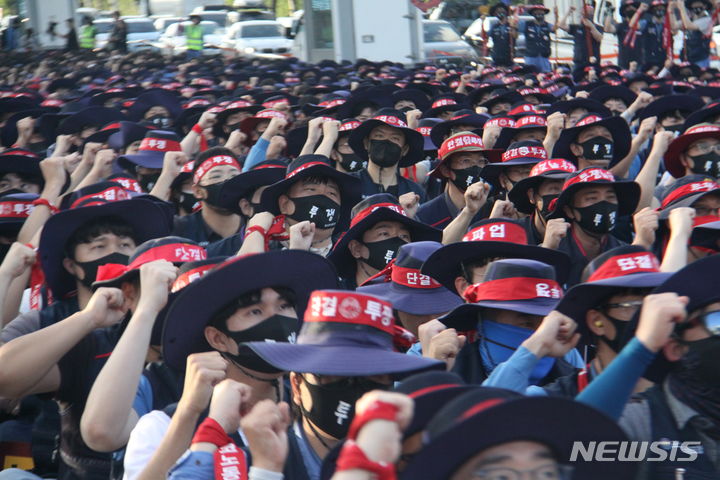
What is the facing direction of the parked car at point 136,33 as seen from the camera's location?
facing the viewer and to the right of the viewer

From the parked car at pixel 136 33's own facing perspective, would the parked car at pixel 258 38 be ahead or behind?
ahead

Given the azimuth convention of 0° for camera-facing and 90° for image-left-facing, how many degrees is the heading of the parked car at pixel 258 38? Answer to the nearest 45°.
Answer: approximately 315°

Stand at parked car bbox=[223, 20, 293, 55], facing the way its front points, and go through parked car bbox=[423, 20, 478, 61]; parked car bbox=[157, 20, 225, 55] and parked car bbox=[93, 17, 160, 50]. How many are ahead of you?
1

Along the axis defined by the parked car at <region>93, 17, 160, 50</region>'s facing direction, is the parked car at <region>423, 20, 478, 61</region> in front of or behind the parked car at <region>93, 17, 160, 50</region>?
in front

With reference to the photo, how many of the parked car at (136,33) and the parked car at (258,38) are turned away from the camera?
0
